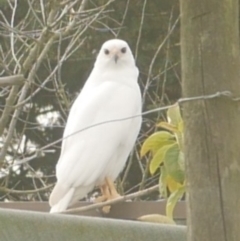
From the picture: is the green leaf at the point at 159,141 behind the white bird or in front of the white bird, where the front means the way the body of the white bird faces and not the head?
in front

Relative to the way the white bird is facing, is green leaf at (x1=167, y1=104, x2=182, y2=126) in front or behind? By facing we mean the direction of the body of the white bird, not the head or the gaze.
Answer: in front

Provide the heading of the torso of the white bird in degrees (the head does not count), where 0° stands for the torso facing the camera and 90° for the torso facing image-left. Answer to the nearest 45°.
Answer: approximately 315°
